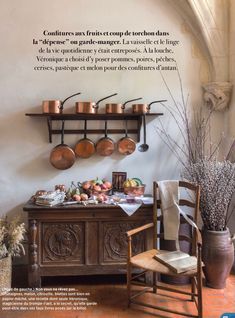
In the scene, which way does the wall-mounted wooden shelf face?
toward the camera

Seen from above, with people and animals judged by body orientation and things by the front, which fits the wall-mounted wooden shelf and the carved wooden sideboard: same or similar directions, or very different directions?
same or similar directions

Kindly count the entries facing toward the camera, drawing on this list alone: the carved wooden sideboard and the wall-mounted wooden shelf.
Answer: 2

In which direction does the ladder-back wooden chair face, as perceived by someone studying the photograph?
facing the viewer and to the left of the viewer

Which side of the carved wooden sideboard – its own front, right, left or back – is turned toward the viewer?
front

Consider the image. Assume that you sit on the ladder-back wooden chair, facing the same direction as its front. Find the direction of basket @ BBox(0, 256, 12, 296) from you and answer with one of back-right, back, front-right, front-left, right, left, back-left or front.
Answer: front-right

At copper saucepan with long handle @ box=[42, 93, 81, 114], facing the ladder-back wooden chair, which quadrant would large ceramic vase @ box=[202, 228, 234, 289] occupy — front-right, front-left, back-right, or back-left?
front-left
